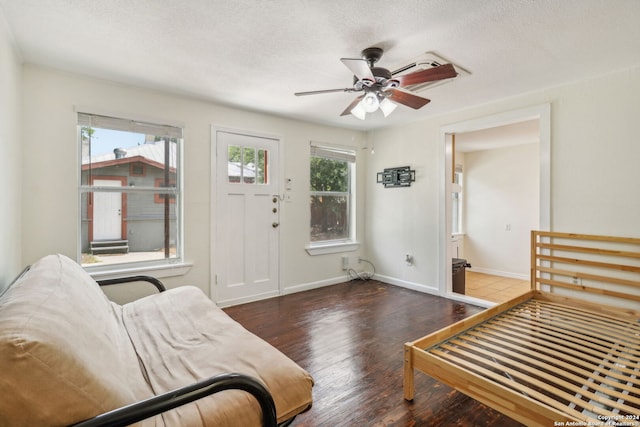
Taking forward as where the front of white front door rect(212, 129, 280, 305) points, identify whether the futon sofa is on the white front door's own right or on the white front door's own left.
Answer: on the white front door's own right

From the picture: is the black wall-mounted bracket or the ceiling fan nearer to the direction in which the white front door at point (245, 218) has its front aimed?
the ceiling fan

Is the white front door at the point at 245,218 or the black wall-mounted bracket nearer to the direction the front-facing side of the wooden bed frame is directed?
the white front door

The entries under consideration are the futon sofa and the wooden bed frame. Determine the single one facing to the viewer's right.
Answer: the futon sofa

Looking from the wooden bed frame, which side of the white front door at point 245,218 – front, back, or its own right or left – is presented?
front

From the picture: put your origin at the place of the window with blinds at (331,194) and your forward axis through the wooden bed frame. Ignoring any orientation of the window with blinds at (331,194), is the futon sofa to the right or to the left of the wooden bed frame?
right

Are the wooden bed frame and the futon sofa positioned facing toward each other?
yes

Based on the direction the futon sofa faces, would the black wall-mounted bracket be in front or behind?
in front

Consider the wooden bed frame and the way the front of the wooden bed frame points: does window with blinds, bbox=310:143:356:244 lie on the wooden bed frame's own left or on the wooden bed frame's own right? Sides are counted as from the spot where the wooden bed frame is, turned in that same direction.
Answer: on the wooden bed frame's own right

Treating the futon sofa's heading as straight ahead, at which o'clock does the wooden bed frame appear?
The wooden bed frame is roughly at 12 o'clock from the futon sofa.

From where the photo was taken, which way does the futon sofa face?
to the viewer's right

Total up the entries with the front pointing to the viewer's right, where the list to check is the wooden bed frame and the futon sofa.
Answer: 1

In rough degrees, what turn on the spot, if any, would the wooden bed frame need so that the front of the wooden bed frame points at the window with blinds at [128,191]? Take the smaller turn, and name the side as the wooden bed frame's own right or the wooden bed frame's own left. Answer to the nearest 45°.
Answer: approximately 45° to the wooden bed frame's own right

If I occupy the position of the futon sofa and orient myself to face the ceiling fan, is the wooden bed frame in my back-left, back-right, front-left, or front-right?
front-right

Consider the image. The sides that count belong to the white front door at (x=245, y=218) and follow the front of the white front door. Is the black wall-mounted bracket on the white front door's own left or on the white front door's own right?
on the white front door's own left

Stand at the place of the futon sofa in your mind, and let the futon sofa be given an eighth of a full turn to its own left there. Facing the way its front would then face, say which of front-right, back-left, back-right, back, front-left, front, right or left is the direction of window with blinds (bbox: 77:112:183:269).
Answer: front-left

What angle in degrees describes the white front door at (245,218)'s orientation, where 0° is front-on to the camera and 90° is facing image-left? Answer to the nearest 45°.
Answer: approximately 315°

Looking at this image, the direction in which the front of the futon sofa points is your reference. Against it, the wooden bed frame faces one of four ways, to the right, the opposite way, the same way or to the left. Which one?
the opposite way
